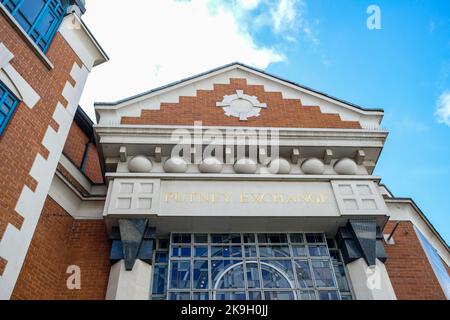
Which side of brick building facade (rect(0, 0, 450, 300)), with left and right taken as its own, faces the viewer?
front
